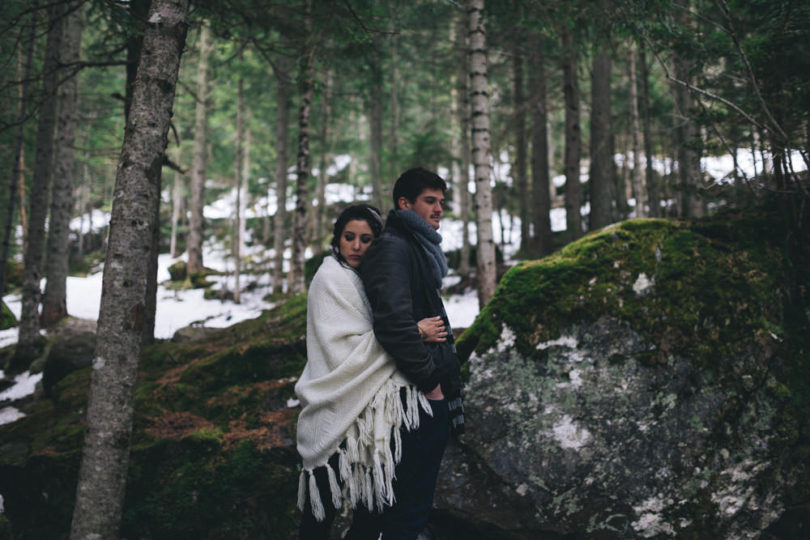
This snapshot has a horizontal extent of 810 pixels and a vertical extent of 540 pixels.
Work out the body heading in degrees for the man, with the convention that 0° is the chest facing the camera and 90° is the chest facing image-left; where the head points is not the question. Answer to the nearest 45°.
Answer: approximately 270°

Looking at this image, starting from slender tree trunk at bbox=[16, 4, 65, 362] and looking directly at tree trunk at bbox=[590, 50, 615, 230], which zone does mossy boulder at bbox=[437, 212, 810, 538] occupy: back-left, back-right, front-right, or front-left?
front-right

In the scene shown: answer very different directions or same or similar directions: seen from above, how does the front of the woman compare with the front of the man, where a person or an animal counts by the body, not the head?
same or similar directions

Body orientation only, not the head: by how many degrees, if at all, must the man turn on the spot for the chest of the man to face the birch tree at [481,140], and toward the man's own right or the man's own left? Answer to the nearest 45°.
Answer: approximately 90° to the man's own left

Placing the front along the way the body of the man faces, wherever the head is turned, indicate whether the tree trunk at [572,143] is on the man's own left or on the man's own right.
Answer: on the man's own left

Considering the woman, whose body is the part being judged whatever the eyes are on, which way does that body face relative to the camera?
to the viewer's right

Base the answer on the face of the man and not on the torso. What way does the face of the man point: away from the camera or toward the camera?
toward the camera
